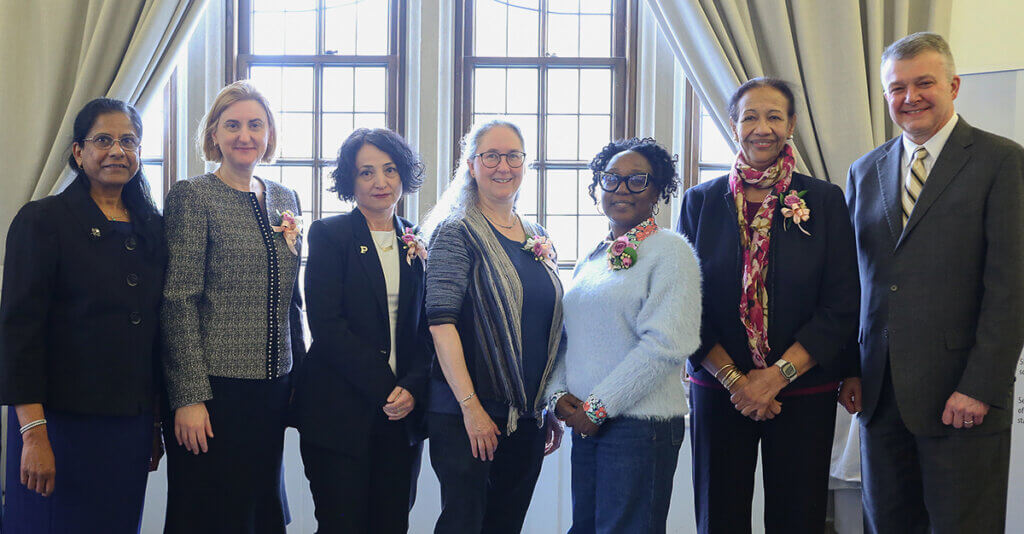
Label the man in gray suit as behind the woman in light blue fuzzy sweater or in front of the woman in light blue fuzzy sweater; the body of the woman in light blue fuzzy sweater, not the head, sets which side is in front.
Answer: behind

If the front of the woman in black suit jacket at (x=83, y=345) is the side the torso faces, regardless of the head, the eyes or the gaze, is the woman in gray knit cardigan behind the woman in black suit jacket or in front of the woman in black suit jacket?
in front

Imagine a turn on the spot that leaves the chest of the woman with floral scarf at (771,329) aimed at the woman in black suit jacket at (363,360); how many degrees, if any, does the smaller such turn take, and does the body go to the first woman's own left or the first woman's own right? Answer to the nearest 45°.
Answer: approximately 90° to the first woman's own right

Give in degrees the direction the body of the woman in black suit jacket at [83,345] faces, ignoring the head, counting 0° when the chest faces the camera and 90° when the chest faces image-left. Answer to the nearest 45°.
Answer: approximately 315°

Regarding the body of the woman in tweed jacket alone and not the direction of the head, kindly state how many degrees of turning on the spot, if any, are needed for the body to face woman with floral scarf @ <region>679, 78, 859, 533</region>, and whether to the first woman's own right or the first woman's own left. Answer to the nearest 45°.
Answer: approximately 45° to the first woman's own left

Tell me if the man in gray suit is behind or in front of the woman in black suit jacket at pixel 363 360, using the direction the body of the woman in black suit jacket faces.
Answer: in front
